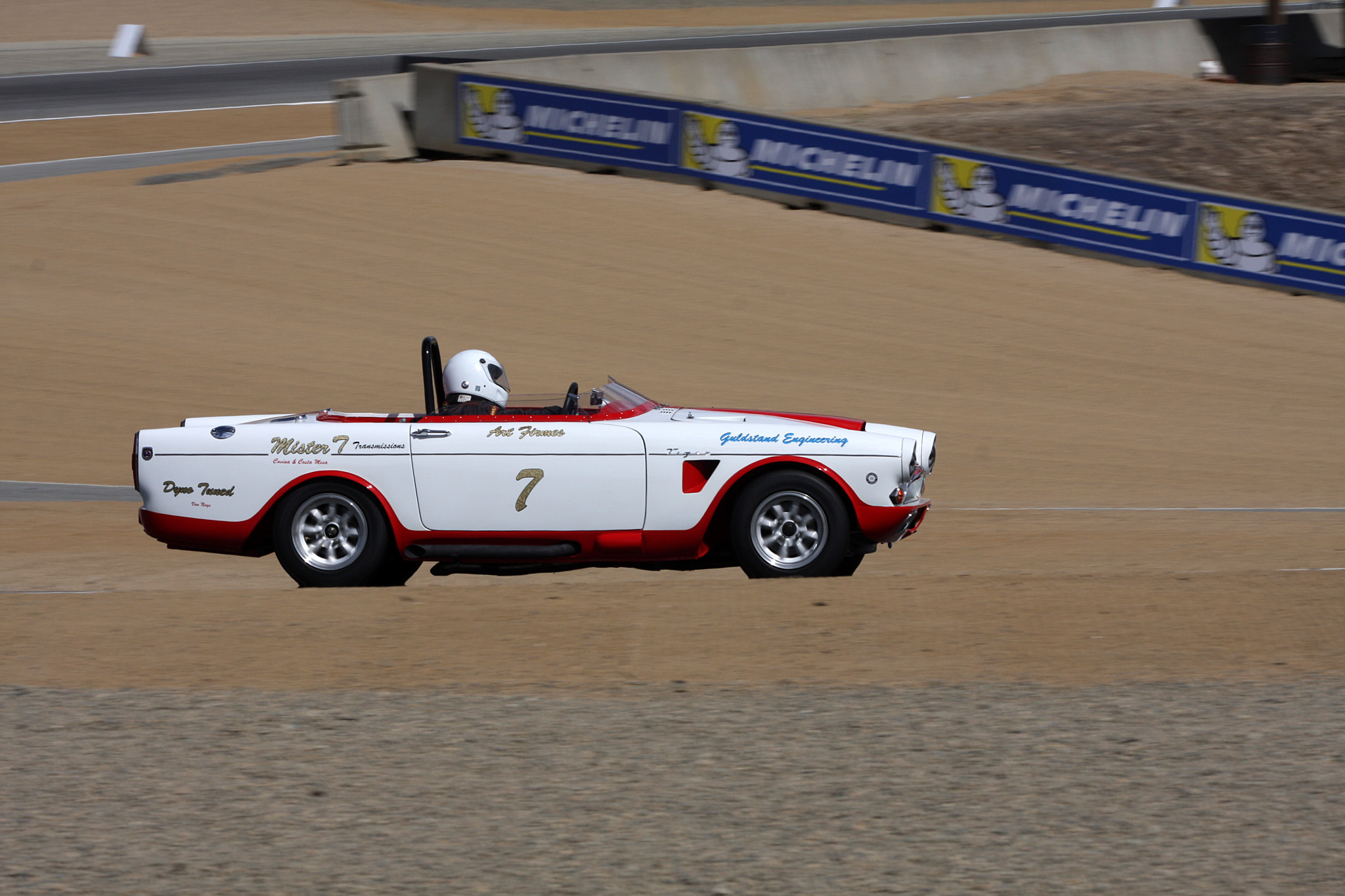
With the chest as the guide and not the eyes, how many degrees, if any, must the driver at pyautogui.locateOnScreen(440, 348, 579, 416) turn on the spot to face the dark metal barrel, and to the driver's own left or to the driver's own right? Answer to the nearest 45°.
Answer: approximately 45° to the driver's own left

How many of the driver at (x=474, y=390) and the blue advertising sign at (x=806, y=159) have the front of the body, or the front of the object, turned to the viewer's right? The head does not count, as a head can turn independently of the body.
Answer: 1

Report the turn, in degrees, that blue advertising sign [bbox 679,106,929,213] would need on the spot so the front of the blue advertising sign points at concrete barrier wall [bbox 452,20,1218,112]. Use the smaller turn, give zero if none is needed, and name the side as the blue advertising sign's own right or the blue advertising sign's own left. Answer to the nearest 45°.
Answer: approximately 135° to the blue advertising sign's own right

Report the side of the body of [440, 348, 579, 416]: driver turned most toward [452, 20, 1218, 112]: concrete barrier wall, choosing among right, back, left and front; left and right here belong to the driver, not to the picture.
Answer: left

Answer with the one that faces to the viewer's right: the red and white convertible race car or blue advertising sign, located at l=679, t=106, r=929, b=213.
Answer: the red and white convertible race car

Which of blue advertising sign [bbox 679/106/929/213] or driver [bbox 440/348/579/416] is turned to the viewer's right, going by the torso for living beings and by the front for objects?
the driver

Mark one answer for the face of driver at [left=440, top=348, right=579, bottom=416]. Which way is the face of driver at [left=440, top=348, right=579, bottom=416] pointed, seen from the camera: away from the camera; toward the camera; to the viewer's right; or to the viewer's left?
to the viewer's right

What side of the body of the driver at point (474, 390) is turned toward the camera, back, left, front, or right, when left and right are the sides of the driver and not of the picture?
right

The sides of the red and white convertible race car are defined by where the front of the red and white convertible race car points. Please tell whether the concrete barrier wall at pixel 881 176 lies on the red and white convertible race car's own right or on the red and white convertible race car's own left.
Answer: on the red and white convertible race car's own left

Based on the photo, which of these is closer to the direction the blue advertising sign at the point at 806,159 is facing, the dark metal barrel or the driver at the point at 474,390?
the driver

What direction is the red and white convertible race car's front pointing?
to the viewer's right

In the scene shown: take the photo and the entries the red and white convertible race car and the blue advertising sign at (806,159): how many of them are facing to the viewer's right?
1

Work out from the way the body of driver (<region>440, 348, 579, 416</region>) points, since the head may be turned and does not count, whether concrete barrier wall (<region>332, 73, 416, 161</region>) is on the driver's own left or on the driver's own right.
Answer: on the driver's own left
